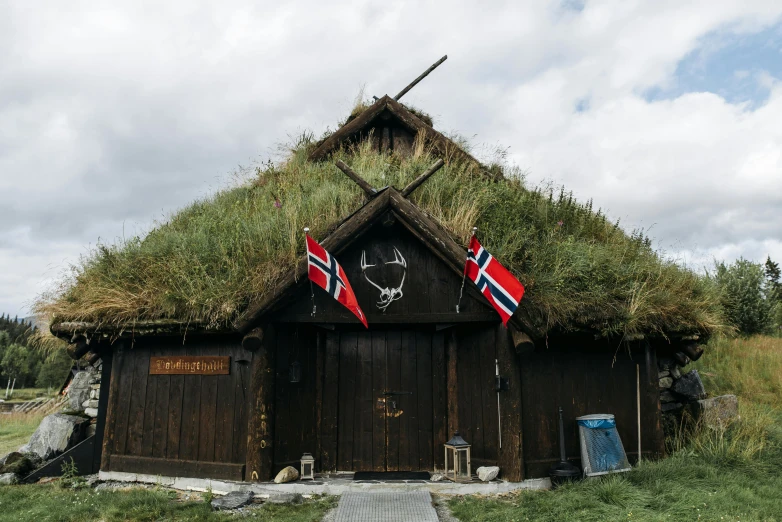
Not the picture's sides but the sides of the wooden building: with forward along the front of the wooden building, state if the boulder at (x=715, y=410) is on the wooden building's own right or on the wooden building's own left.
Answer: on the wooden building's own left

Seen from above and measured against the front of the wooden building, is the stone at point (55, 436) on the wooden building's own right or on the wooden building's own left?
on the wooden building's own right

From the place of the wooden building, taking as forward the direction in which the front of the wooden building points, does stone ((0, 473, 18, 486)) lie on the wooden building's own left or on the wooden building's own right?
on the wooden building's own right

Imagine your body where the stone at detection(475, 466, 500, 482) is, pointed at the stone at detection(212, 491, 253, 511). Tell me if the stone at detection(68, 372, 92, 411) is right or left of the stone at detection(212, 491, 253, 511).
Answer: right

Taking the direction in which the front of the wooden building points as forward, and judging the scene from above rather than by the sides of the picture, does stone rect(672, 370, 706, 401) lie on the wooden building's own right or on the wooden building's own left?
on the wooden building's own left

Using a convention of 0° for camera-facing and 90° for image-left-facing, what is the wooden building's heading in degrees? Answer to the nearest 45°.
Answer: approximately 0°

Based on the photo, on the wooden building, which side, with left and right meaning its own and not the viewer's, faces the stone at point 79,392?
right

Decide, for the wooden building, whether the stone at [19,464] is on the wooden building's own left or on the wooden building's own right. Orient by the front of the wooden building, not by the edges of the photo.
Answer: on the wooden building's own right
